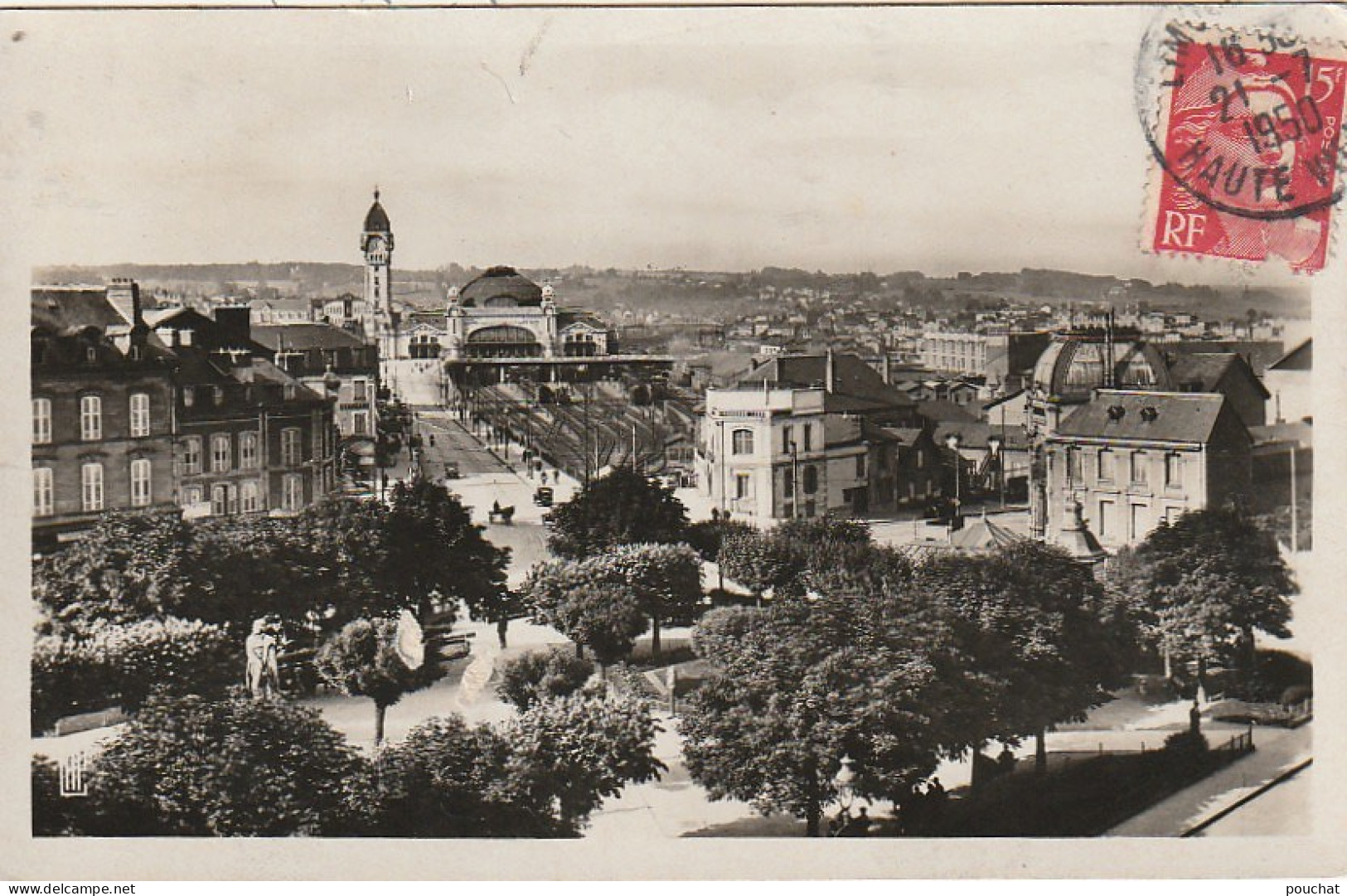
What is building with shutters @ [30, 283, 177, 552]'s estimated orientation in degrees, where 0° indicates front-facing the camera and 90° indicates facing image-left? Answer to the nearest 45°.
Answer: approximately 0°

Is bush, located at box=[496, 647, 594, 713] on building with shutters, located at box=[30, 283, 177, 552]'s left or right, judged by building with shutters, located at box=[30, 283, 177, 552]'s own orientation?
on its left

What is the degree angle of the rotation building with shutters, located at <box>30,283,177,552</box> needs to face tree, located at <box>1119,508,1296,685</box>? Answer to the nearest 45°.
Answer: approximately 90° to its left
